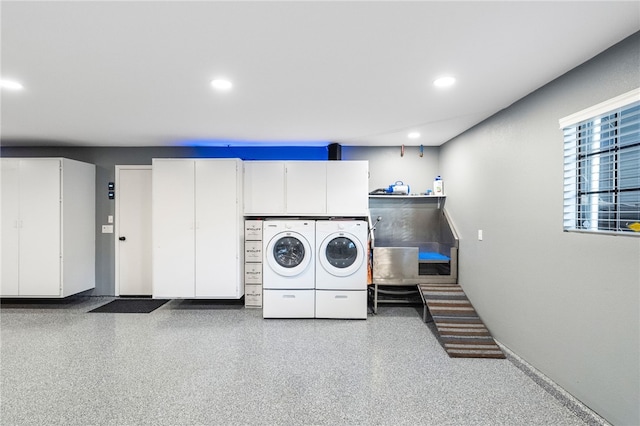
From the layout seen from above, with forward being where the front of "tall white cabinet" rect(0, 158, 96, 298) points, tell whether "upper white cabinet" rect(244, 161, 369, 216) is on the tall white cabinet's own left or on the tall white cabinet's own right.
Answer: on the tall white cabinet's own left

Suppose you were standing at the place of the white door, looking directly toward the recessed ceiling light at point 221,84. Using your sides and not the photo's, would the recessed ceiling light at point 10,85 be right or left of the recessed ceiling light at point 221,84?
right

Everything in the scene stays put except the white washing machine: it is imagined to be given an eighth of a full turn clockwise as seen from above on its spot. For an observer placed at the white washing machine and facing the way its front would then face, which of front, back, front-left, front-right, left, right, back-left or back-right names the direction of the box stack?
right

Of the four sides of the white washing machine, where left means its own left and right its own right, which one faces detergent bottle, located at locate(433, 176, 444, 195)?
left

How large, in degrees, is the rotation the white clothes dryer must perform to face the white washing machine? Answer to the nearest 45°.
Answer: approximately 90° to its right

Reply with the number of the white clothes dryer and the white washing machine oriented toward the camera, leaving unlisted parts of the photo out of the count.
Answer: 2

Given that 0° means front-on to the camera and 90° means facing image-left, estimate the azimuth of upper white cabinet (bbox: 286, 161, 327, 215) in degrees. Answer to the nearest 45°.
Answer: approximately 0°

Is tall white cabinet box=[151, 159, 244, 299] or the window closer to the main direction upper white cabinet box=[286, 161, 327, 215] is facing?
the window

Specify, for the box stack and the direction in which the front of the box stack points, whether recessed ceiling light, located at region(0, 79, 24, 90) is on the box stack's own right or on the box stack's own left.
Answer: on the box stack's own right

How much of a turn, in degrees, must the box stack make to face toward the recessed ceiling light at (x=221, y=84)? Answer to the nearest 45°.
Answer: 0° — it already faces it

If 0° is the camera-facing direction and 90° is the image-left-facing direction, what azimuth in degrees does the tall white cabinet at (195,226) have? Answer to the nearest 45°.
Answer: approximately 0°
